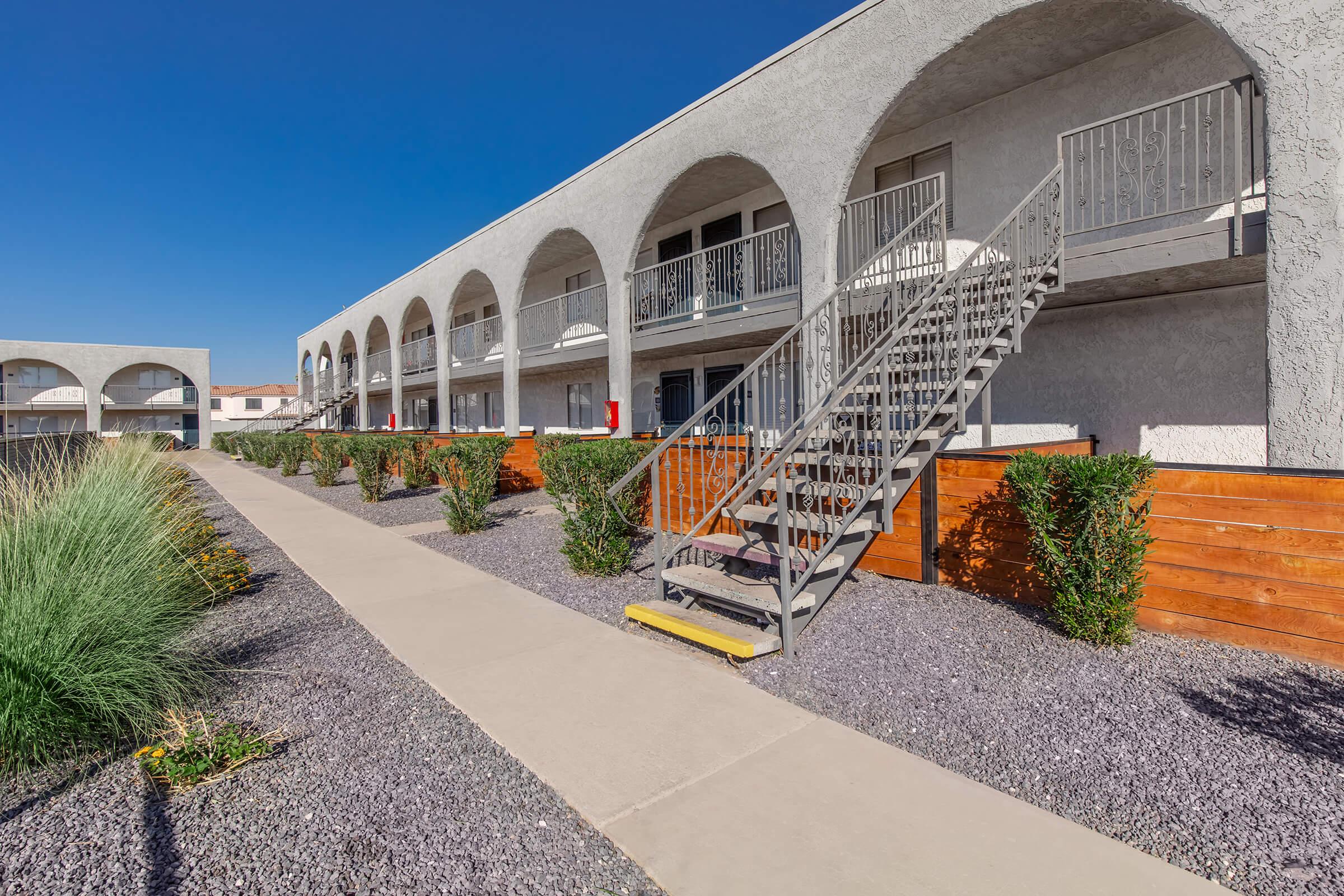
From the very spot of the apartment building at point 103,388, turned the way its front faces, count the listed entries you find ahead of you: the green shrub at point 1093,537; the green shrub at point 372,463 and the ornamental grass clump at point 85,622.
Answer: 3

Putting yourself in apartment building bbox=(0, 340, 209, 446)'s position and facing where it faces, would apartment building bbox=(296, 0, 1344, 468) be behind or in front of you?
in front

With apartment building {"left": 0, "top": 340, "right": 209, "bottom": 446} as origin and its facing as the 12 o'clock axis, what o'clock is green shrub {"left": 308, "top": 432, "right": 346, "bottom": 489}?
The green shrub is roughly at 12 o'clock from the apartment building.

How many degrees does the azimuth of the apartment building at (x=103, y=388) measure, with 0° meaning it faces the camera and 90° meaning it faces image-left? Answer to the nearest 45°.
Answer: approximately 0°

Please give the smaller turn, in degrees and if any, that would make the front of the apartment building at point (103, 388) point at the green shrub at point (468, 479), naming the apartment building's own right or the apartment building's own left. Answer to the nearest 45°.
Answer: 0° — it already faces it

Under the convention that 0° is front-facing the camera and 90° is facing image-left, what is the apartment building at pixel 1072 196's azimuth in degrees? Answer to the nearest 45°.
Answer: approximately 45°

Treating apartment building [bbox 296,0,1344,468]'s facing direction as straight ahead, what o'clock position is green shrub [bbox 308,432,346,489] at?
The green shrub is roughly at 2 o'clock from the apartment building.

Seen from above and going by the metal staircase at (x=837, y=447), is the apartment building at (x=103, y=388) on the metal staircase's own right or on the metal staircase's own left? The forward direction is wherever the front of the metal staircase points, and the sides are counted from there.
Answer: on the metal staircase's own right

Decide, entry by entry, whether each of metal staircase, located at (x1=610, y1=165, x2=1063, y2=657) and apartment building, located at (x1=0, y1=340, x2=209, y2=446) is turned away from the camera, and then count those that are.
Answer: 0

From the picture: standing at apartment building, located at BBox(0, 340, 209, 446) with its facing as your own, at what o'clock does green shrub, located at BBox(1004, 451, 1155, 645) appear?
The green shrub is roughly at 12 o'clock from the apartment building.

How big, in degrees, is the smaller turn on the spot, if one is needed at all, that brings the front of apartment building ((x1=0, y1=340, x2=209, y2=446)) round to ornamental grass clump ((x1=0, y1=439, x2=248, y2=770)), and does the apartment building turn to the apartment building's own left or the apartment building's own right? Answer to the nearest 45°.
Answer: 0° — it already faces it

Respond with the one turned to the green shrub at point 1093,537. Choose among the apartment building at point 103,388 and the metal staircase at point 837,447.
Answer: the apartment building
